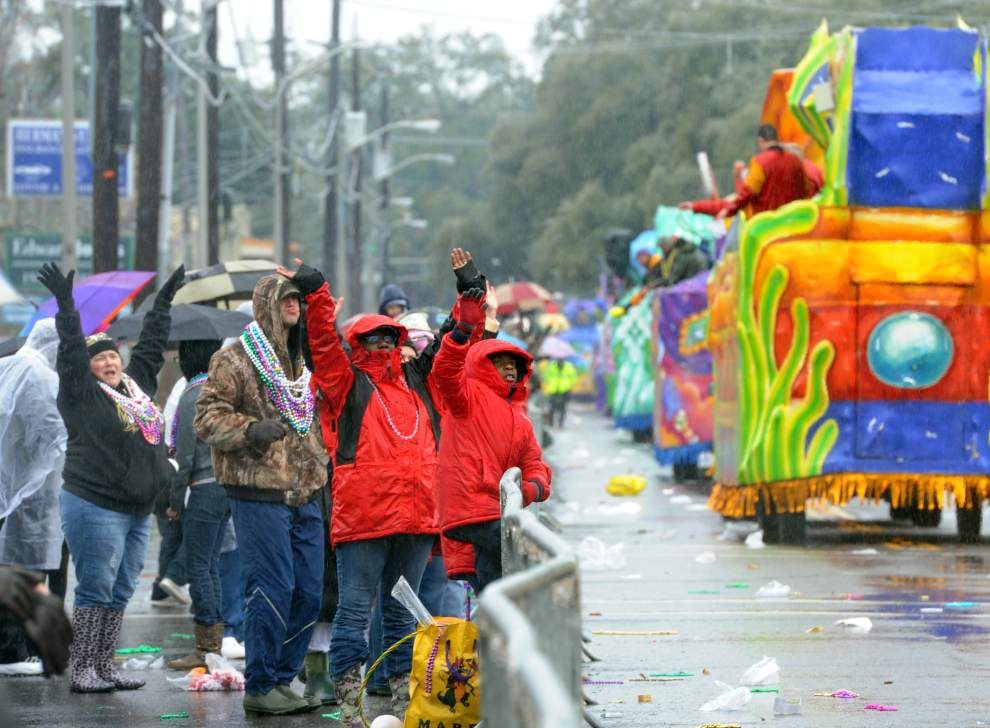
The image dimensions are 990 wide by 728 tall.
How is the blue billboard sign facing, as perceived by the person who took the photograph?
facing the viewer

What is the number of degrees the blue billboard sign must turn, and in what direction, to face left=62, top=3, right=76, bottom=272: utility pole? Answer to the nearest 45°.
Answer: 0° — it already faces it

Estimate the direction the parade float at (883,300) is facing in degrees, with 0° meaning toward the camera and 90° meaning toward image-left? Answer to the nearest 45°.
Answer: approximately 180°

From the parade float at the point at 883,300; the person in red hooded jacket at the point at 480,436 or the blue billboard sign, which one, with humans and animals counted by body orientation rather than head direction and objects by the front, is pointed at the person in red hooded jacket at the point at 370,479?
the blue billboard sign

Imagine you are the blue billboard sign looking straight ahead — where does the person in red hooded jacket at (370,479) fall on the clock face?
The person in red hooded jacket is roughly at 12 o'clock from the blue billboard sign.

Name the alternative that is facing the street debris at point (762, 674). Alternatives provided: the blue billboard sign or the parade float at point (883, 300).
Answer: the blue billboard sign

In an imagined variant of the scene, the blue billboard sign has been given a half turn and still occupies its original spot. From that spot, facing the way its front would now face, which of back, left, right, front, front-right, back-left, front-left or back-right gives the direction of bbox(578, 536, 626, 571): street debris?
back

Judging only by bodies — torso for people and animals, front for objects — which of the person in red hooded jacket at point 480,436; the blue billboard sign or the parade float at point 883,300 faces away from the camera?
the parade float
